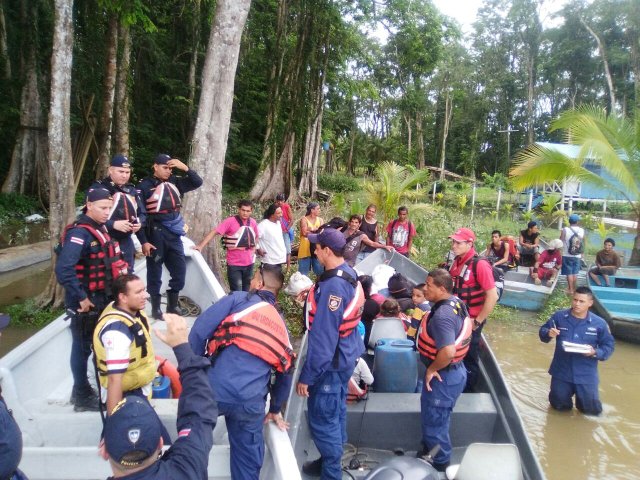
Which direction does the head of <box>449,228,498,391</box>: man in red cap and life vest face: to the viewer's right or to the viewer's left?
to the viewer's left

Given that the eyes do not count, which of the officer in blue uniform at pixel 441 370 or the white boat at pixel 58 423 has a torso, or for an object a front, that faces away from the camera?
the white boat

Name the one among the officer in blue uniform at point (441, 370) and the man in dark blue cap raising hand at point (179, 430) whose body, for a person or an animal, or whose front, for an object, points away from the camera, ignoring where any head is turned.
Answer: the man in dark blue cap raising hand

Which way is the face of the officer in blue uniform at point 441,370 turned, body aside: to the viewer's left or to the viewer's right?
to the viewer's left

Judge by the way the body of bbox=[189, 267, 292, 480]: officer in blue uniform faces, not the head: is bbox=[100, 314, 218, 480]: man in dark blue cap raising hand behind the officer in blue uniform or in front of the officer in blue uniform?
behind

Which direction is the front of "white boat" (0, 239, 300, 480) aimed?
away from the camera

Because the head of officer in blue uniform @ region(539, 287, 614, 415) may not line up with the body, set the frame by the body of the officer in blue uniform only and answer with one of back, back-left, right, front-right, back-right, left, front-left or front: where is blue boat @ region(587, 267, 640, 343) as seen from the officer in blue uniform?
back

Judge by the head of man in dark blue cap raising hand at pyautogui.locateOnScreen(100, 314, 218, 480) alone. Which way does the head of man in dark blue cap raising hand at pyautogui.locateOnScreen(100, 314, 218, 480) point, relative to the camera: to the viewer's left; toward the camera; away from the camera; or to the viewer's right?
away from the camera

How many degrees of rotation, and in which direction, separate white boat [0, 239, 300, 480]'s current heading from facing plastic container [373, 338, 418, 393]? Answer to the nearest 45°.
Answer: approximately 90° to its right

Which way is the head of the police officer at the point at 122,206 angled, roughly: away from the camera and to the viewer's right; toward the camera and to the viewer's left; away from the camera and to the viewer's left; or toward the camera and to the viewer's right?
toward the camera and to the viewer's right

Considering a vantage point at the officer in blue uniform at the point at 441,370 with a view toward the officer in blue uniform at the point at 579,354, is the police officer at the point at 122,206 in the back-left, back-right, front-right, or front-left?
back-left
